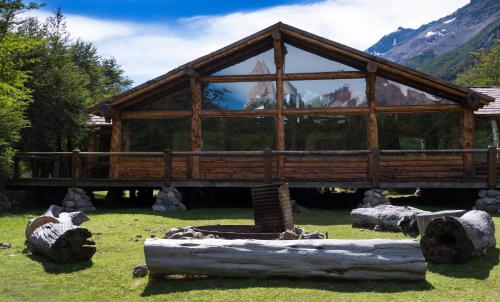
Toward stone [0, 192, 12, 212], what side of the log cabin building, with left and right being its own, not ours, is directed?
right

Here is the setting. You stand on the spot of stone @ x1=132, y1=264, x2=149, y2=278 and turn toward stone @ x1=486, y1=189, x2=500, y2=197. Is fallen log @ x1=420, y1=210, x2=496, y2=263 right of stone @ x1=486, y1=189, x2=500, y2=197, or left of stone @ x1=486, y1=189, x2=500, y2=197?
right

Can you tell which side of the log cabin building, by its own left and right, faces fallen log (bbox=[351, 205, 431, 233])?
front

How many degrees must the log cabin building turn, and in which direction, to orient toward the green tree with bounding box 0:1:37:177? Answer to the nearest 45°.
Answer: approximately 90° to its right

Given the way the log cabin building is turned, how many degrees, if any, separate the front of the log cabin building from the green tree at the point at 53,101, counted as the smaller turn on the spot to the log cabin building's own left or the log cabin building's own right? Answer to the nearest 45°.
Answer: approximately 90° to the log cabin building's own right

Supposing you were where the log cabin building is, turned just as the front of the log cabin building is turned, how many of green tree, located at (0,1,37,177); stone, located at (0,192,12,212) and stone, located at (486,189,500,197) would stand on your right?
2

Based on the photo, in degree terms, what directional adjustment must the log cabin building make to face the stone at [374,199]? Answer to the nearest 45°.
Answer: approximately 45° to its left

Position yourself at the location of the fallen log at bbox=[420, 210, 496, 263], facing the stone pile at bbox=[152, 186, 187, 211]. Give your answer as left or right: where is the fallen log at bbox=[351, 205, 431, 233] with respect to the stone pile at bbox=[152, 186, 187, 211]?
right

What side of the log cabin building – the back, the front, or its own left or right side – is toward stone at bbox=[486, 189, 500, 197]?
left

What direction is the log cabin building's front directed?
toward the camera

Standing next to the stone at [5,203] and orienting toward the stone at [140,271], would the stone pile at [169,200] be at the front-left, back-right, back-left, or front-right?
front-left

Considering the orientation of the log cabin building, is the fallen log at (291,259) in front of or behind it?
in front
